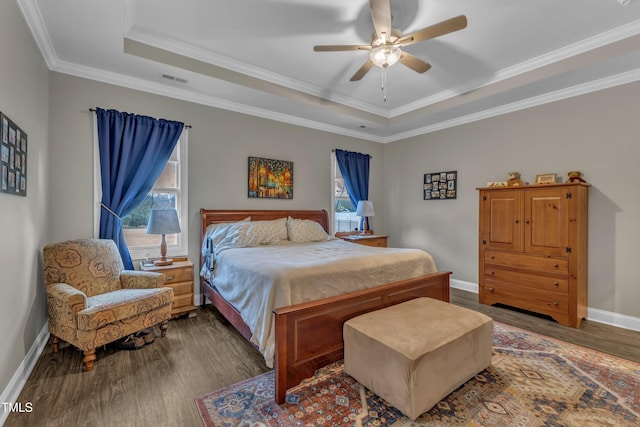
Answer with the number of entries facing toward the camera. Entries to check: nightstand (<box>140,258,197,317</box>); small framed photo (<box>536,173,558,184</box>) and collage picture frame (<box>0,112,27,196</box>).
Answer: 2

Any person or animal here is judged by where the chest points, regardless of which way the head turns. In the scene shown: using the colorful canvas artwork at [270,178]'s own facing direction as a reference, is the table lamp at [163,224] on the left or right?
on its right

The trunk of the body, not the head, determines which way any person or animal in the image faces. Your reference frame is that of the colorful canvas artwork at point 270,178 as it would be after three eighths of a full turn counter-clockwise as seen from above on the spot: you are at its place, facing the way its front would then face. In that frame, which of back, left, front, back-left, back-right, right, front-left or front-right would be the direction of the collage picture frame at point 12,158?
back-left

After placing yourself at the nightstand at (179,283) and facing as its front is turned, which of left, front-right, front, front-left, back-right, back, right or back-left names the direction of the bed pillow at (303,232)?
left

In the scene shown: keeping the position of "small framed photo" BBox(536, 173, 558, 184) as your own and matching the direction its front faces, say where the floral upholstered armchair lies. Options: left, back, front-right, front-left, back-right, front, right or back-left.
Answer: front-right

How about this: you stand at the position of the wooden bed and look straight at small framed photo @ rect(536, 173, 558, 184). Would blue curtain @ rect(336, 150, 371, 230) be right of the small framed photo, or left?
left

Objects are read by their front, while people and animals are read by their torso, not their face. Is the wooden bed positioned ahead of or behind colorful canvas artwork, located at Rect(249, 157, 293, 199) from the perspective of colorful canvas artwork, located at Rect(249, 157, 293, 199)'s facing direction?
ahead

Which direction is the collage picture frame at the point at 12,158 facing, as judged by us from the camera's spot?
facing to the right of the viewer

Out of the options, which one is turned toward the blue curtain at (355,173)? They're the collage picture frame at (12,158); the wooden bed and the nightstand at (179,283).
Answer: the collage picture frame

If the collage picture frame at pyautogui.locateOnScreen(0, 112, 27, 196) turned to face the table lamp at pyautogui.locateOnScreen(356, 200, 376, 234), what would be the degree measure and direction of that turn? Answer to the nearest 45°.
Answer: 0° — it already faces it

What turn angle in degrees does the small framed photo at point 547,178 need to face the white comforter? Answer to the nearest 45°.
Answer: approximately 45° to its right
